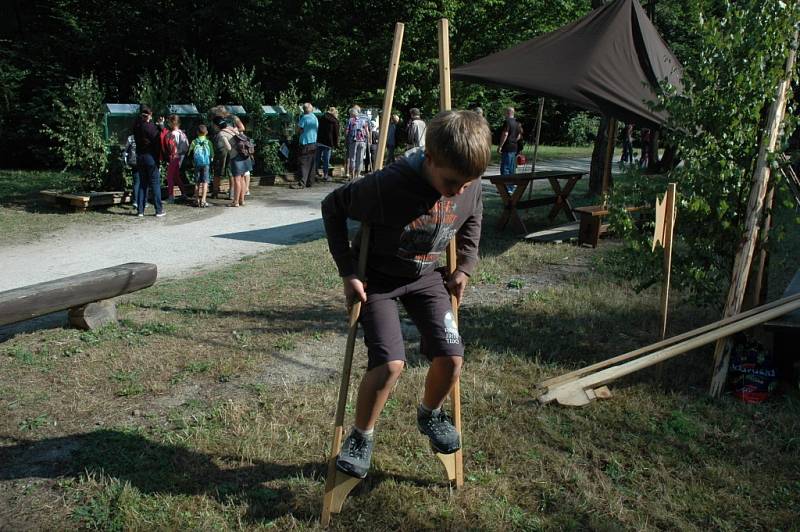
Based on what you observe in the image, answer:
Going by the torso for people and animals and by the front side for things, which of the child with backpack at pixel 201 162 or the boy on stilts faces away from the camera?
the child with backpack

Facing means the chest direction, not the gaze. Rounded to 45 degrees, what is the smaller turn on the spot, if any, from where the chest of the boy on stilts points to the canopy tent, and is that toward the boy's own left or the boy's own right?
approximately 135° to the boy's own left

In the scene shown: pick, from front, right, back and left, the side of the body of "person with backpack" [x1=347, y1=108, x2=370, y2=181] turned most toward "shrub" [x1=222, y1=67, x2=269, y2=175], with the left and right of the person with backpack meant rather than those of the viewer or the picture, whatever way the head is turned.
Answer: left

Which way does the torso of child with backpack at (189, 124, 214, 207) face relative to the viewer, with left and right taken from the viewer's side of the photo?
facing away from the viewer

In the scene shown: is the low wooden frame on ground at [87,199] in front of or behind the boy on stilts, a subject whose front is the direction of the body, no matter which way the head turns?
behind

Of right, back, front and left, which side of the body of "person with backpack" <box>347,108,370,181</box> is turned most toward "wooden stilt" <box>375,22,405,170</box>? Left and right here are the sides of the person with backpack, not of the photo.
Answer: back

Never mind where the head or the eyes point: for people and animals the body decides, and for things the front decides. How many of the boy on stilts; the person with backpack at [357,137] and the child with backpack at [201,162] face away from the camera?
2

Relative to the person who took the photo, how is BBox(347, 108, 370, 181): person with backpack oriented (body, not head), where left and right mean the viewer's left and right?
facing away from the viewer

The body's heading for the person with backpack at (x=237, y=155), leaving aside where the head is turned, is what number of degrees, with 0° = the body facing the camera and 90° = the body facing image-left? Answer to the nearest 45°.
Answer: approximately 135°

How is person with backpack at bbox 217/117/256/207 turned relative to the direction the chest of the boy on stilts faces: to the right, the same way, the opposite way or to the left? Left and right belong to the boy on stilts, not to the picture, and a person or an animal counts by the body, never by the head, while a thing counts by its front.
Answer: the opposite way

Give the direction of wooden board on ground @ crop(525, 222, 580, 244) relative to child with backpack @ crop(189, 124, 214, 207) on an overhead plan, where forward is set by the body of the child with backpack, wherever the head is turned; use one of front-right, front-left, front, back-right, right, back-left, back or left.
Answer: back-right

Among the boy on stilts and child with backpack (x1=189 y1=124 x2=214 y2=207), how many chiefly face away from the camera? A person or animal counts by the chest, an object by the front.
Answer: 1

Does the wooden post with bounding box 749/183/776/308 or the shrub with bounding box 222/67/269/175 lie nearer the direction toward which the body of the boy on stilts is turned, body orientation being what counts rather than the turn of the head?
the wooden post

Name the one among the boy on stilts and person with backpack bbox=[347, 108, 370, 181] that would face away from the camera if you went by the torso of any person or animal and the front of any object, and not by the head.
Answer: the person with backpack

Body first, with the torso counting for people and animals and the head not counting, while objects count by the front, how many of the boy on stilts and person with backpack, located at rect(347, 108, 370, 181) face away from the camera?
1
